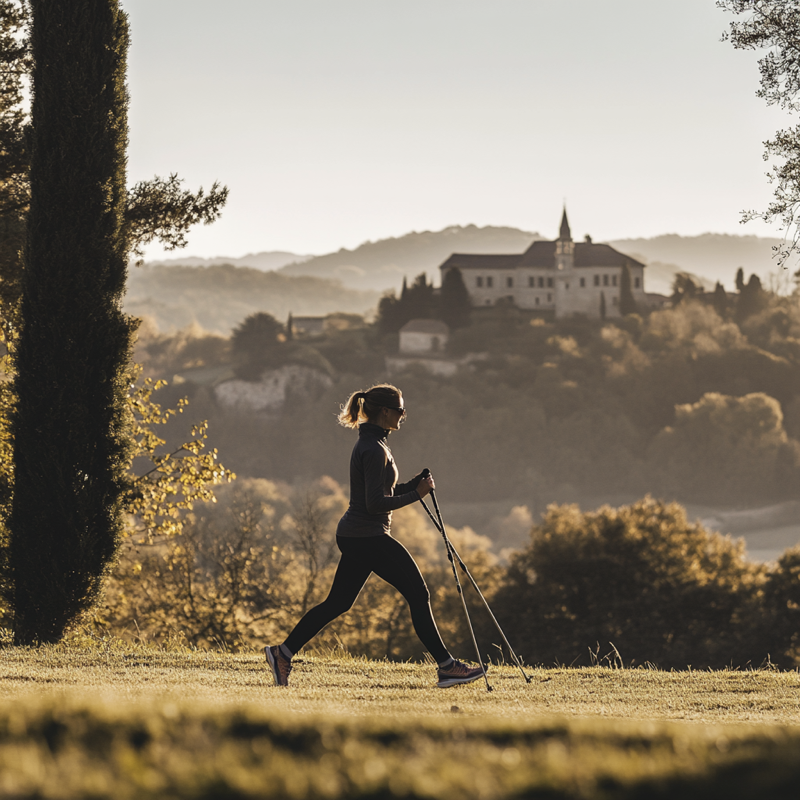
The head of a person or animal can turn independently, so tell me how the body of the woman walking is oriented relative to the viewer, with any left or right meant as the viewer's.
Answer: facing to the right of the viewer

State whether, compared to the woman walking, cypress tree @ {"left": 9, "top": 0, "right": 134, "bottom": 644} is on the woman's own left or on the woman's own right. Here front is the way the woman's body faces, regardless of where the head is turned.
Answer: on the woman's own left

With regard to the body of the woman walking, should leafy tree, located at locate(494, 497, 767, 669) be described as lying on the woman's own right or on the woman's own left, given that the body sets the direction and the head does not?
on the woman's own left
